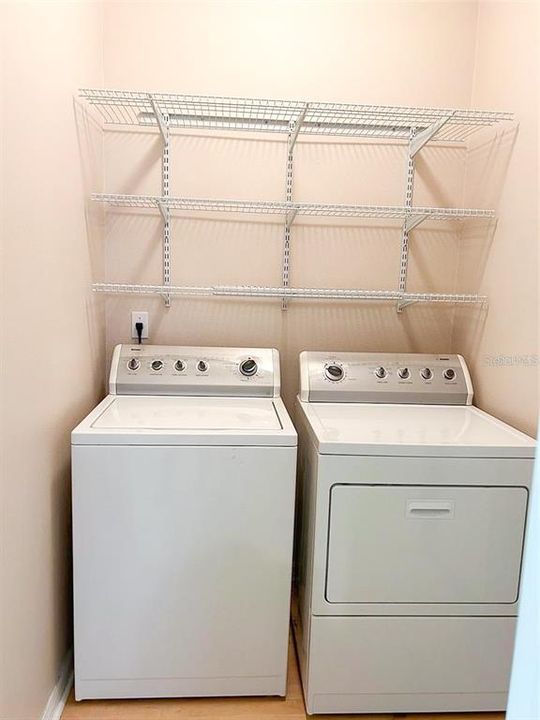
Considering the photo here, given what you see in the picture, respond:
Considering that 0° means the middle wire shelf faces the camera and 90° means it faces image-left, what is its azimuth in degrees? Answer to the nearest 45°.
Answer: approximately 0°

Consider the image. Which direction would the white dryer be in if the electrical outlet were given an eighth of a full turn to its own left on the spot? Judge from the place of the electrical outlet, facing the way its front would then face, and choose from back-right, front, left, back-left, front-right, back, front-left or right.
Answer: front
